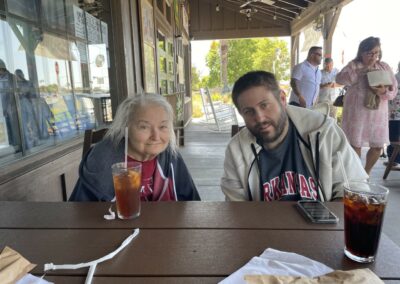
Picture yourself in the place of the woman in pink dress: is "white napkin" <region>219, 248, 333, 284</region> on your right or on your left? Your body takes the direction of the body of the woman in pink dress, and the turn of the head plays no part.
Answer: on your right

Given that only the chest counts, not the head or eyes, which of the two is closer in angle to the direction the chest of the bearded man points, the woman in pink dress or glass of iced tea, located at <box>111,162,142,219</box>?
the glass of iced tea

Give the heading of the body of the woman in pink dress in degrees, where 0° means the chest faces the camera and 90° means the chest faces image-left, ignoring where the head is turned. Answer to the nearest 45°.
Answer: approximately 315°

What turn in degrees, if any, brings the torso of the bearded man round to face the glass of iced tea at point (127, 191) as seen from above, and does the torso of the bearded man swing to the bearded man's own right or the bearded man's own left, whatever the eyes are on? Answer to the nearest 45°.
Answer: approximately 45° to the bearded man's own right

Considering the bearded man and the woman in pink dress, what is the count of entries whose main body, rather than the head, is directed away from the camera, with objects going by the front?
0

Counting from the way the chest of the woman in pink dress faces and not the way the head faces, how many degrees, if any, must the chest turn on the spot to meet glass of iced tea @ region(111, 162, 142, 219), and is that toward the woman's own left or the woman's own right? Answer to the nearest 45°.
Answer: approximately 45° to the woman's own right

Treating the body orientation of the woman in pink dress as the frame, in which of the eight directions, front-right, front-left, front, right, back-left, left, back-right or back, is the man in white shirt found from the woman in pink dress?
back

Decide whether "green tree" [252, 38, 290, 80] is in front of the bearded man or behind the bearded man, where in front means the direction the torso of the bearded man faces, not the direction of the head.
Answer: behind

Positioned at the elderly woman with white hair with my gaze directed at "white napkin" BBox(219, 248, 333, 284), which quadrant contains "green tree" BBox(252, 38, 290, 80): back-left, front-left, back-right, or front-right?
back-left

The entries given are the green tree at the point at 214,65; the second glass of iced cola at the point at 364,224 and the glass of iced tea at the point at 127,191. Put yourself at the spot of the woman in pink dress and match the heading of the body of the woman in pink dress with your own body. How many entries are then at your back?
1

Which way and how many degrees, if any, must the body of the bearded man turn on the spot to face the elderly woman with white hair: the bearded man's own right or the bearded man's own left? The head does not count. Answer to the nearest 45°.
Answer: approximately 90° to the bearded man's own right

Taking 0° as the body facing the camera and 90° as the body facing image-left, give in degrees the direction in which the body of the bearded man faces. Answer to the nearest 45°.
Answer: approximately 0°

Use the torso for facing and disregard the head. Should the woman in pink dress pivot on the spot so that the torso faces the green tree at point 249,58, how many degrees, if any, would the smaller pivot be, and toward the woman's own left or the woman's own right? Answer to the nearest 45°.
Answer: approximately 180°
